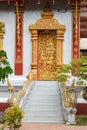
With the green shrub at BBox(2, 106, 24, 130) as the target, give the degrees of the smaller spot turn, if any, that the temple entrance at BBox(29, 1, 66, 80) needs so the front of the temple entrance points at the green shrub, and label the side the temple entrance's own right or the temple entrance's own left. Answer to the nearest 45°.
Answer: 0° — it already faces it

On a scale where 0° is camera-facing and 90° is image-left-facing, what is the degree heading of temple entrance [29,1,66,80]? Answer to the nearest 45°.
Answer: approximately 0°

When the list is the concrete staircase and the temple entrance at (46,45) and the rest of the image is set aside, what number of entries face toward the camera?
2
